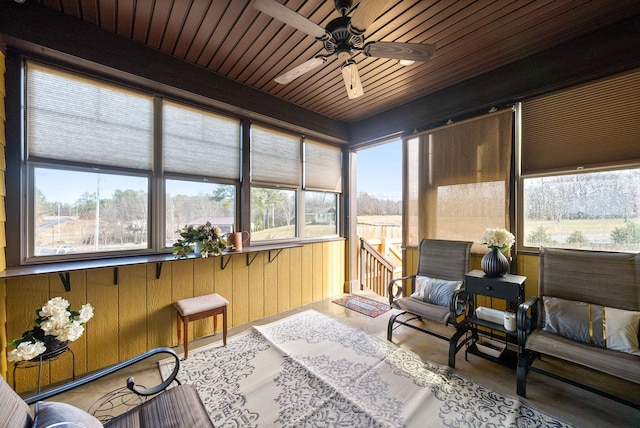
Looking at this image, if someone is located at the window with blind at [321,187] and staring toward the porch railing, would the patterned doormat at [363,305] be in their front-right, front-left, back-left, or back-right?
front-right

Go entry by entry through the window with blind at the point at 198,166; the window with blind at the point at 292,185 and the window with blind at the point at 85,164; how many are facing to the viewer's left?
0

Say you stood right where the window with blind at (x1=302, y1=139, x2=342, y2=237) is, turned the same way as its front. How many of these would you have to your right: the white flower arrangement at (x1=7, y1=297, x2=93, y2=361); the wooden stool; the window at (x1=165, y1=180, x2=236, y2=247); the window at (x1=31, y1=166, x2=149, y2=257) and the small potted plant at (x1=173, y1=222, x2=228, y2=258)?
5

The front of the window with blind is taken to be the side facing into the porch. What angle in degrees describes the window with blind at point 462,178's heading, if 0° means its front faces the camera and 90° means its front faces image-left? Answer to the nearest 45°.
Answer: approximately 45°

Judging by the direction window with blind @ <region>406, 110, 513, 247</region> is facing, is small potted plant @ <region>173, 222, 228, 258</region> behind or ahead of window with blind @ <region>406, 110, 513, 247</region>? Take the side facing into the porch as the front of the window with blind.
ahead

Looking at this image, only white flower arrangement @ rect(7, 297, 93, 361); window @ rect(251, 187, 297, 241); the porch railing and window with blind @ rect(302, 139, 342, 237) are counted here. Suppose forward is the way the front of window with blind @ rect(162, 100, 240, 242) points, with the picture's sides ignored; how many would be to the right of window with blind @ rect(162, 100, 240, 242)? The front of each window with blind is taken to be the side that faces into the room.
1

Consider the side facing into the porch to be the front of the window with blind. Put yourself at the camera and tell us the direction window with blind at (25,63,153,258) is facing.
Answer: facing the viewer and to the right of the viewer

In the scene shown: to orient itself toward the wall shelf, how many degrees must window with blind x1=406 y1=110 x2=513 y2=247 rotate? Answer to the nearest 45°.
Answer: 0° — it already faces it

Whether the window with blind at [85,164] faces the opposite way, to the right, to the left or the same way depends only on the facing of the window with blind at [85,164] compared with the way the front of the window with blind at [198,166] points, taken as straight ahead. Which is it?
the same way

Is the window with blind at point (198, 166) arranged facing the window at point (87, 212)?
no
